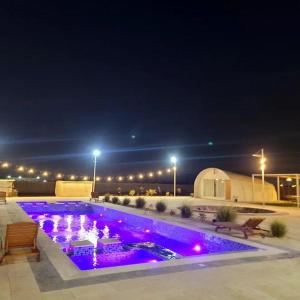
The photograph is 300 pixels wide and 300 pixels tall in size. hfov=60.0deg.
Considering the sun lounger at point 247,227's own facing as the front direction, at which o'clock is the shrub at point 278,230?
The shrub is roughly at 5 o'clock from the sun lounger.

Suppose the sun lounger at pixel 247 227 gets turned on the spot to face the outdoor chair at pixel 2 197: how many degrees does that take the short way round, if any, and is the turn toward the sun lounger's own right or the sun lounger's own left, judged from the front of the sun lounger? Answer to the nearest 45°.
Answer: approximately 45° to the sun lounger's own left

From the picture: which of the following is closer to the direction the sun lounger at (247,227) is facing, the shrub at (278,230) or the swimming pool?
the swimming pool

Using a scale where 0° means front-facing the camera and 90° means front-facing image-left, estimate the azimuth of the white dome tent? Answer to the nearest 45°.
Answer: approximately 45°

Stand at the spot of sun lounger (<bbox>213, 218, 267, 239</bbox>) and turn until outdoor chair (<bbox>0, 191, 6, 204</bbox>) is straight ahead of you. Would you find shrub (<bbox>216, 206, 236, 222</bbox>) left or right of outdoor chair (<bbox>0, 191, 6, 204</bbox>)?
right

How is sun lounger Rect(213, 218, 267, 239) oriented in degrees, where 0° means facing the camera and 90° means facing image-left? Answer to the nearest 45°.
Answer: approximately 135°
